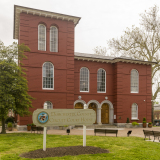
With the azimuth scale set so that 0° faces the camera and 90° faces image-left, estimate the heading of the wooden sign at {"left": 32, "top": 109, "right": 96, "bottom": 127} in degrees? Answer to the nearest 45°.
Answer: approximately 0°

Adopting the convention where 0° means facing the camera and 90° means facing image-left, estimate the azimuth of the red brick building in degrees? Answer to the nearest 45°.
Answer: approximately 0°

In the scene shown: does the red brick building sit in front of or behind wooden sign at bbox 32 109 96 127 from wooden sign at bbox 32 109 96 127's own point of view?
behind

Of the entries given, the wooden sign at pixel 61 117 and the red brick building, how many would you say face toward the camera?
2

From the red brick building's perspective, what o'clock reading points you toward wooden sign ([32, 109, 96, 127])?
The wooden sign is roughly at 12 o'clock from the red brick building.

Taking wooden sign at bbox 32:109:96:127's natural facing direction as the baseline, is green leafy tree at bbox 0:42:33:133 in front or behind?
behind
